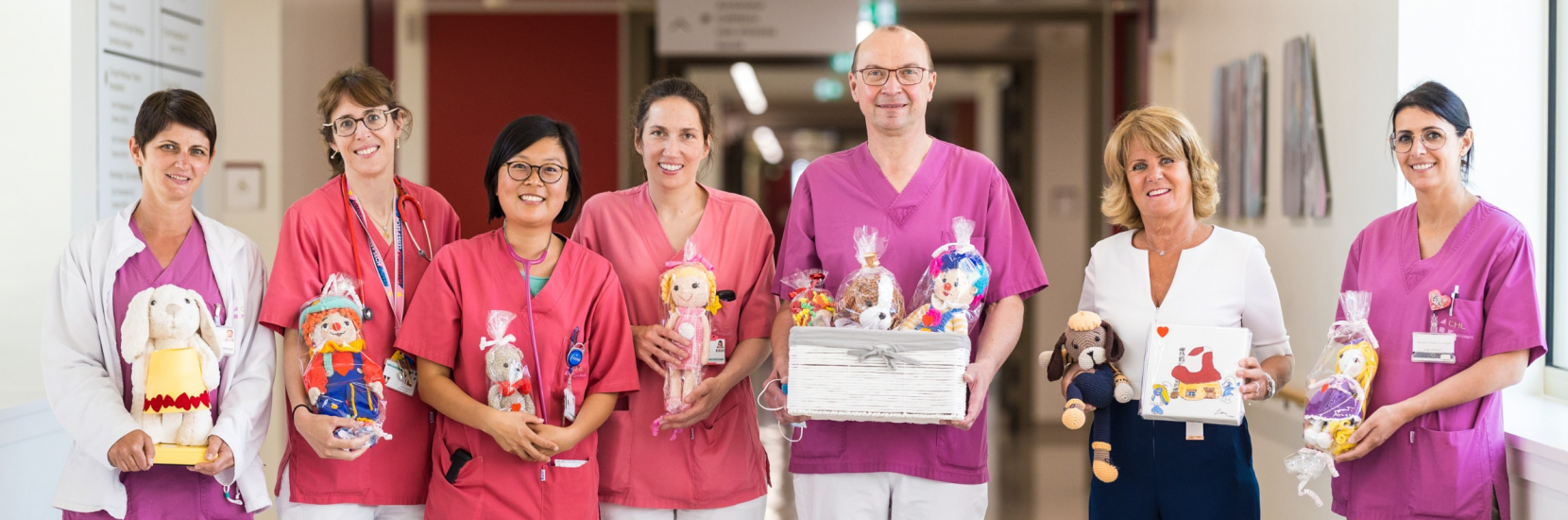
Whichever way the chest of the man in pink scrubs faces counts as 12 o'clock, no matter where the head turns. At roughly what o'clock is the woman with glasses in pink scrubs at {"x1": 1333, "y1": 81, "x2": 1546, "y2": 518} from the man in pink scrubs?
The woman with glasses in pink scrubs is roughly at 9 o'clock from the man in pink scrubs.

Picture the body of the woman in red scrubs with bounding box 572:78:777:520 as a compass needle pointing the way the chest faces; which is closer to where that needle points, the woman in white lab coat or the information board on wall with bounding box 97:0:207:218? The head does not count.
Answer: the woman in white lab coat

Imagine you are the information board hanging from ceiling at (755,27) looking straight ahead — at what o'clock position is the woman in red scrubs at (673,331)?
The woman in red scrubs is roughly at 12 o'clock from the information board hanging from ceiling.

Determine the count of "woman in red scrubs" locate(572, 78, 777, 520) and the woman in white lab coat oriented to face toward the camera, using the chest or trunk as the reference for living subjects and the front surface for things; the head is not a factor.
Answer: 2

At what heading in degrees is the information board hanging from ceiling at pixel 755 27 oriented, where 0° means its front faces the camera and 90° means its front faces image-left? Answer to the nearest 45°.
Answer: approximately 0°

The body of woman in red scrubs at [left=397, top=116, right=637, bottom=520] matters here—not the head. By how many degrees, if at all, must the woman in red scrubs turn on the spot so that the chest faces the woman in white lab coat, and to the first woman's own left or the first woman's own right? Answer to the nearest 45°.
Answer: approximately 90° to the first woman's own right

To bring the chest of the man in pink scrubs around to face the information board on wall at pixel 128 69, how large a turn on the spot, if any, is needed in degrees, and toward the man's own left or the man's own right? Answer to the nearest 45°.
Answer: approximately 90° to the man's own right
